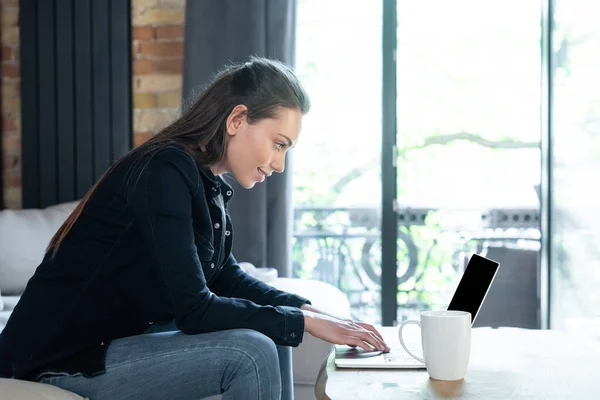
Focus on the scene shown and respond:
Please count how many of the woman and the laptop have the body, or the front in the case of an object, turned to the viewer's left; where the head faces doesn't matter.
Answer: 1

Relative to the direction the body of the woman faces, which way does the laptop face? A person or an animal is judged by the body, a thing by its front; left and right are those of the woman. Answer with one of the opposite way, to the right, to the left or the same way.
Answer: the opposite way

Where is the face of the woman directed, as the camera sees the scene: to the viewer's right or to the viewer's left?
to the viewer's right

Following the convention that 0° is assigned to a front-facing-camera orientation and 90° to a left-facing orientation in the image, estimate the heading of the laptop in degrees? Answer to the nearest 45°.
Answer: approximately 90°

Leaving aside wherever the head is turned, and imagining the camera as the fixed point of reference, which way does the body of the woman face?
to the viewer's right
